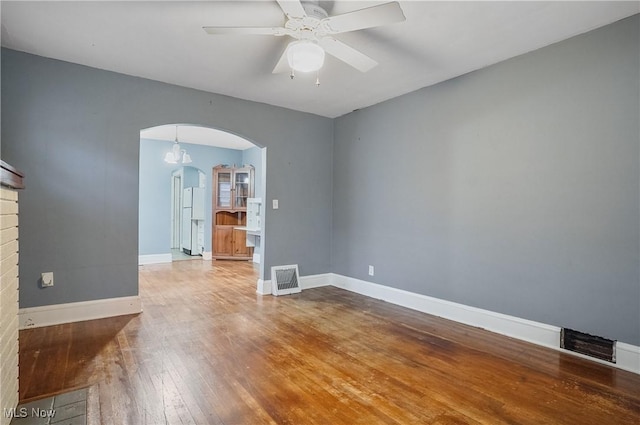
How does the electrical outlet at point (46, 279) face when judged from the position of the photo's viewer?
facing the viewer

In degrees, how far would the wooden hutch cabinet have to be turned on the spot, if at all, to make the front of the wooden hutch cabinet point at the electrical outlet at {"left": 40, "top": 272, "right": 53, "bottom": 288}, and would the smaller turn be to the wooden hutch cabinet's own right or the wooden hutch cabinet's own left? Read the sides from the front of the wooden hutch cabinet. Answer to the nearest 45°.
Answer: approximately 45° to the wooden hutch cabinet's own right

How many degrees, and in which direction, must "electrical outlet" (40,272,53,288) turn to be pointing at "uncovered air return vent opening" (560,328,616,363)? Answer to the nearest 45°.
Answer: approximately 45° to its left

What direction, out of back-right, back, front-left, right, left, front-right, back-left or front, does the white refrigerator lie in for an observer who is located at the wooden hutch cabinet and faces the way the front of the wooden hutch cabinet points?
back-right

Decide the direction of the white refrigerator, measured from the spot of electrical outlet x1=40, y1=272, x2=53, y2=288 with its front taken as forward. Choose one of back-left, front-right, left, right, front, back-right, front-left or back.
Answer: back-left

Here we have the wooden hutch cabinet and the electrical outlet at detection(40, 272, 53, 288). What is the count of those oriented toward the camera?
2

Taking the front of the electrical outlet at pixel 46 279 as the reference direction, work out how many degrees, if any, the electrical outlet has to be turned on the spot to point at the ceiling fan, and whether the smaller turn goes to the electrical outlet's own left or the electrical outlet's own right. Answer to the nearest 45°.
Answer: approximately 45° to the electrical outlet's own left

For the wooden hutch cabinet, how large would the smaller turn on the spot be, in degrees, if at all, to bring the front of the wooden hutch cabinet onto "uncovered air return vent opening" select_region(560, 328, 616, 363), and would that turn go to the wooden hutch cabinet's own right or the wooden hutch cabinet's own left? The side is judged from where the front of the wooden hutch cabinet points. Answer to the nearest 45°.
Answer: approximately 45° to the wooden hutch cabinet's own left

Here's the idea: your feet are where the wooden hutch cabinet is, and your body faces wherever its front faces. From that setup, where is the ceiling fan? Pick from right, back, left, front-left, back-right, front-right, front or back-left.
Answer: front

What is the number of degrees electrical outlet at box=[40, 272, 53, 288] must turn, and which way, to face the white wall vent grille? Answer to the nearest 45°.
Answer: approximately 90° to its left

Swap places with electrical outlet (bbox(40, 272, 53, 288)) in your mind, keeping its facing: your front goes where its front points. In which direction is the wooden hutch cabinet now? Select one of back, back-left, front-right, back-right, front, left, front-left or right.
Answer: back-left
